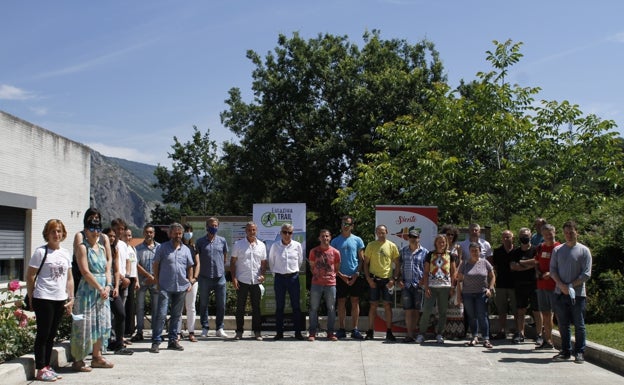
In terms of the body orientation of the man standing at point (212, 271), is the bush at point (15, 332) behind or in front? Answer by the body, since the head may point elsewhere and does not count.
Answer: in front

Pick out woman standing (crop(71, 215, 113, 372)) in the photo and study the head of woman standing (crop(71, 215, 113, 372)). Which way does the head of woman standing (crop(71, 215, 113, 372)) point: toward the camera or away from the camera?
toward the camera

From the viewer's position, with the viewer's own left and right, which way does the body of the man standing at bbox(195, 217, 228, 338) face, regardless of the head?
facing the viewer

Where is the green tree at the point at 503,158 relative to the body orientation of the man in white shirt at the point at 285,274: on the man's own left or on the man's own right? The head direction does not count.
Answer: on the man's own left

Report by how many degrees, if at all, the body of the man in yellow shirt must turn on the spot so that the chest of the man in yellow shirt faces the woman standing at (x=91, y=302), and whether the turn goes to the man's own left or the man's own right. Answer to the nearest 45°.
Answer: approximately 45° to the man's own right

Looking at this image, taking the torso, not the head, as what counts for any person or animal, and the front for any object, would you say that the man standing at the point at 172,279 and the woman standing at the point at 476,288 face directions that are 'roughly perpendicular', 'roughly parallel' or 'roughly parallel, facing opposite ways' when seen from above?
roughly parallel

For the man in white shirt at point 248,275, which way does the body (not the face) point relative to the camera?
toward the camera

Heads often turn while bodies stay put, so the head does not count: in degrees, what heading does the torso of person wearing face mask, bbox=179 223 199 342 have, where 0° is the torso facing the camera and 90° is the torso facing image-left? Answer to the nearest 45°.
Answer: approximately 0°

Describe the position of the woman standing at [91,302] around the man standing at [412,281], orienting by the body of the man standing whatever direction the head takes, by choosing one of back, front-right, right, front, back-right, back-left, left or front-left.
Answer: front-right

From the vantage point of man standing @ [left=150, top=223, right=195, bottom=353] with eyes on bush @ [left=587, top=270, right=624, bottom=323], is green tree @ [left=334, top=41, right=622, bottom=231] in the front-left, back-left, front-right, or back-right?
front-left

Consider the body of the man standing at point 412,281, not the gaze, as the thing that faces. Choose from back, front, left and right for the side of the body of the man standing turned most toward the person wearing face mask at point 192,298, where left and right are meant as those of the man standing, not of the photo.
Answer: right

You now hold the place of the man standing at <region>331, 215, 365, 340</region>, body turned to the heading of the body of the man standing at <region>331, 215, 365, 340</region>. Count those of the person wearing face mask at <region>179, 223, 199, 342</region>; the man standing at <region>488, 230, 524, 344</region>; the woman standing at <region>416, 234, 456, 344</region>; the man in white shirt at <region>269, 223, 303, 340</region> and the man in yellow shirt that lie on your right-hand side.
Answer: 2

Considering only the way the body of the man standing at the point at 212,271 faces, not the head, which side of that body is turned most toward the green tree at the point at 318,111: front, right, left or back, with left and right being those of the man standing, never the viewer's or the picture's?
back

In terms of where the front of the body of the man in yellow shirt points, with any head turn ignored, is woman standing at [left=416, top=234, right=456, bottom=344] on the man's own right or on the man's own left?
on the man's own left

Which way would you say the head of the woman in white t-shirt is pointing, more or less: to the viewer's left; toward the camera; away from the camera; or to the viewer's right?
toward the camera

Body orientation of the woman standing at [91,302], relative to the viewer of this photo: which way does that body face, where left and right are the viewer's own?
facing the viewer and to the right of the viewer

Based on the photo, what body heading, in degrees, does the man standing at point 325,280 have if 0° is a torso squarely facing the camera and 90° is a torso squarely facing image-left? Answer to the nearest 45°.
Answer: approximately 0°
